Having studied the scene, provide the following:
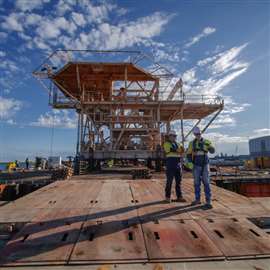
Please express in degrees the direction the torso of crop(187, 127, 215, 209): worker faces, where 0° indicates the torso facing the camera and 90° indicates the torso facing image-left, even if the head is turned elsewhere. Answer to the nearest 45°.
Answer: approximately 0°

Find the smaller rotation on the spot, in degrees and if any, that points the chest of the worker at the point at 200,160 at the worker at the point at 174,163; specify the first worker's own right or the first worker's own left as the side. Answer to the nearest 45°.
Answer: approximately 90° to the first worker's own right
